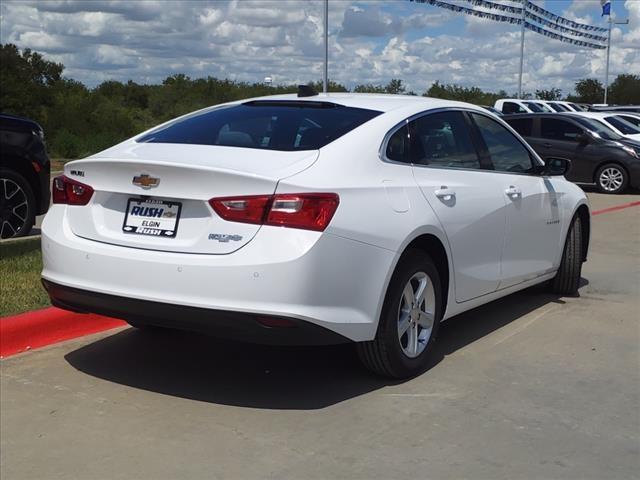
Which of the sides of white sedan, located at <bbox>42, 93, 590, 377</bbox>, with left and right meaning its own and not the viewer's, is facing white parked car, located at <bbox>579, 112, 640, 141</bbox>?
front

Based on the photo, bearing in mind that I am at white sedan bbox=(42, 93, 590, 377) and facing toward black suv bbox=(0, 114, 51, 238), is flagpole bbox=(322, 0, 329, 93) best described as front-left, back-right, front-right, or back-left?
front-right

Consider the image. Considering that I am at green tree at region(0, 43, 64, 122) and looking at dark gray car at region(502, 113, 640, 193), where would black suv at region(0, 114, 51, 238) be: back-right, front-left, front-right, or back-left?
front-right

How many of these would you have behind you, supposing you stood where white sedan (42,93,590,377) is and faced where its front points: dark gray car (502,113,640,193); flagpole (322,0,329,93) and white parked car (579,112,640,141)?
0

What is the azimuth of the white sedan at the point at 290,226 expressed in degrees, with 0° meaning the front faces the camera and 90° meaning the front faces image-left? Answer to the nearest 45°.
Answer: approximately 225°

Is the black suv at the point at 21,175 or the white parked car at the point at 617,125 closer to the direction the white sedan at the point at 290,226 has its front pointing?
the white parked car

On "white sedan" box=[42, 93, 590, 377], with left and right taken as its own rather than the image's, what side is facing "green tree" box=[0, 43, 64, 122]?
left

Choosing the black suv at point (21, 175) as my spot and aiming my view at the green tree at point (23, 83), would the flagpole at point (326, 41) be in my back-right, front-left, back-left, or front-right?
front-right

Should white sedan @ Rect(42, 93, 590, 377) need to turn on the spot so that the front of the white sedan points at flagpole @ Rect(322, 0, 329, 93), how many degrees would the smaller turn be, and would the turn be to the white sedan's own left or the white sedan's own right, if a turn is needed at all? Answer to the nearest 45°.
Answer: approximately 45° to the white sedan's own left

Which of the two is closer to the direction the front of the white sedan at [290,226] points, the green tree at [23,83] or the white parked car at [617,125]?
the white parked car

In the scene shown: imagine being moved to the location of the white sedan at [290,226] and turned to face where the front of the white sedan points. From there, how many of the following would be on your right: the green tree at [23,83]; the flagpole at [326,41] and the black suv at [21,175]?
0

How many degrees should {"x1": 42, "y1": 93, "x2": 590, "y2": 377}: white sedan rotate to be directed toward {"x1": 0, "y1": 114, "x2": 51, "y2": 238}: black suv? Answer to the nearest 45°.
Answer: approximately 90° to its left
